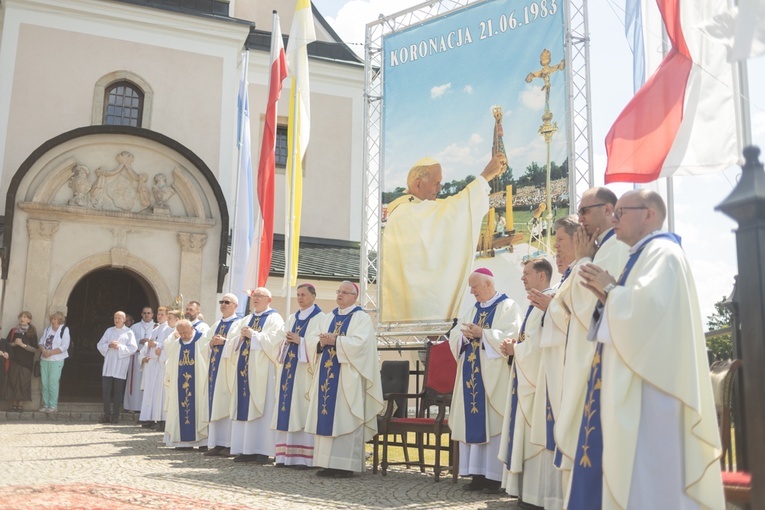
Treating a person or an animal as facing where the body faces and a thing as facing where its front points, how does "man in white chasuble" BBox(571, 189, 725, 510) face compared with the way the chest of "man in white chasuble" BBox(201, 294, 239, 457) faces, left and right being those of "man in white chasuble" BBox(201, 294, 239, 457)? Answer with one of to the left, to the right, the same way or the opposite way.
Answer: to the right

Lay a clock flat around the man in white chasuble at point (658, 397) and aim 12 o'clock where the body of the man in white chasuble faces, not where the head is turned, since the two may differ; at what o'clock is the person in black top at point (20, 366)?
The person in black top is roughly at 1 o'clock from the man in white chasuble.

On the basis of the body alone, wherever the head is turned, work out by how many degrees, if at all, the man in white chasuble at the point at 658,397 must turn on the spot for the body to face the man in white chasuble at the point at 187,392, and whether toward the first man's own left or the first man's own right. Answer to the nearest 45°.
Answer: approximately 45° to the first man's own right

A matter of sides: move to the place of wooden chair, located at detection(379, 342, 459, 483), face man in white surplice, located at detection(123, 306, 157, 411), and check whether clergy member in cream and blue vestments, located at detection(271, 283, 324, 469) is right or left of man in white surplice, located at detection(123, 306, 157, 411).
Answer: left

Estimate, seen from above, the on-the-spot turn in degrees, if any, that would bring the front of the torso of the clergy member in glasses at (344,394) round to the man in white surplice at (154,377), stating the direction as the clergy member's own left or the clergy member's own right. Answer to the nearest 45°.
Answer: approximately 90° to the clergy member's own right

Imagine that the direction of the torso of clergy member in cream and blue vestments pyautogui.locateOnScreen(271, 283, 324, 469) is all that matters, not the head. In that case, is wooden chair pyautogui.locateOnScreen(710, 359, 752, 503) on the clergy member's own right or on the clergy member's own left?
on the clergy member's own left

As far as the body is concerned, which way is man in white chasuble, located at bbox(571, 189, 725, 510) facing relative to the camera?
to the viewer's left

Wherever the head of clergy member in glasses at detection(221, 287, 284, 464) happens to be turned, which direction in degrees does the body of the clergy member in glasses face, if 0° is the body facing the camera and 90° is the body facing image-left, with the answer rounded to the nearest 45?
approximately 45°

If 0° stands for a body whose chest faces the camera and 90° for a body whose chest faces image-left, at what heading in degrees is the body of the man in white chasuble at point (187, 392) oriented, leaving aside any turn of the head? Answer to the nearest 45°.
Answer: approximately 0°

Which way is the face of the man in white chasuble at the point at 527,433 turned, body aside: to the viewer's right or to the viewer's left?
to the viewer's left
